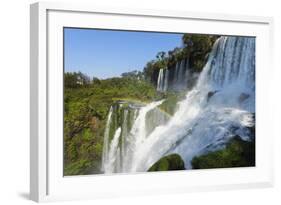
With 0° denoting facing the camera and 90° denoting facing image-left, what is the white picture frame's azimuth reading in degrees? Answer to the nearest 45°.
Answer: approximately 315°
